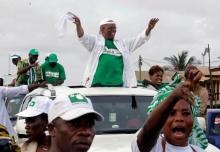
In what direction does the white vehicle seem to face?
toward the camera

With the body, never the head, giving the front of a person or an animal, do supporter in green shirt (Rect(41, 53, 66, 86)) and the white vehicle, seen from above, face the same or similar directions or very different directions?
same or similar directions

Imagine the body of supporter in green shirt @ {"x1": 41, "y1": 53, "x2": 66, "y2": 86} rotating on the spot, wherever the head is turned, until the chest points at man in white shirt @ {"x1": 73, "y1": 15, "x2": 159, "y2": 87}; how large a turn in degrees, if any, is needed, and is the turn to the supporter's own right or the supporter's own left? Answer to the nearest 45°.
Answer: approximately 45° to the supporter's own left

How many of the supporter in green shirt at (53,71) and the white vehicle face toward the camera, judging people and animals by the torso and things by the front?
2

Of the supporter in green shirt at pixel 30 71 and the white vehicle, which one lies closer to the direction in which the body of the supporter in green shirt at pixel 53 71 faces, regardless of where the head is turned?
the white vehicle

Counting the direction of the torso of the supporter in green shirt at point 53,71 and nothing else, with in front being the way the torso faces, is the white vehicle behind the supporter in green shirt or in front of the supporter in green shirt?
in front

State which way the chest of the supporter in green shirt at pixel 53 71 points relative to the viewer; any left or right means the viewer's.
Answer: facing the viewer
